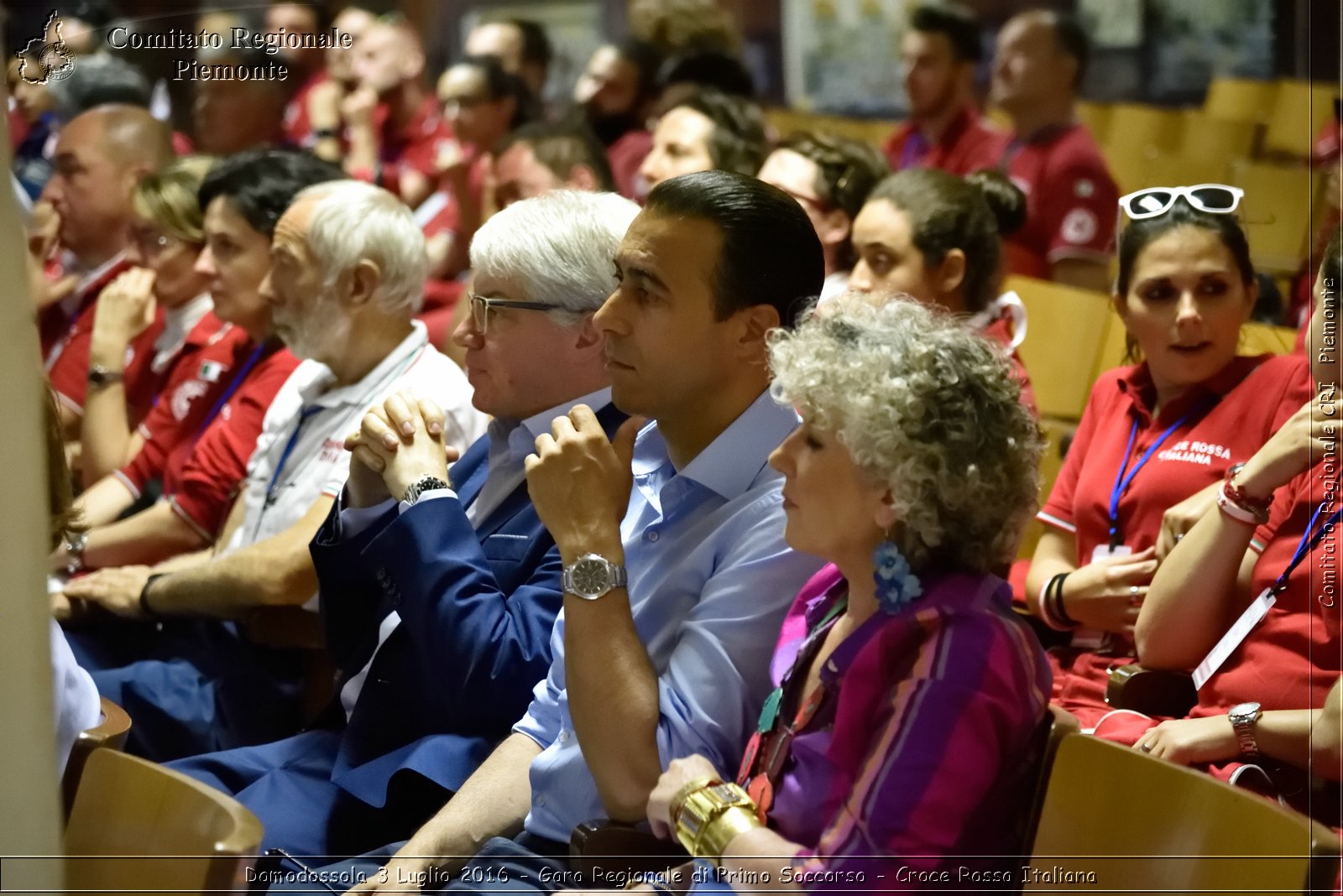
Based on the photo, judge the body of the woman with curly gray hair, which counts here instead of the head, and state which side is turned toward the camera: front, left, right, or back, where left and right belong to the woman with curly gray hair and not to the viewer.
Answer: left

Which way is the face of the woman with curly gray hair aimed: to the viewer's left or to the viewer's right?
to the viewer's left

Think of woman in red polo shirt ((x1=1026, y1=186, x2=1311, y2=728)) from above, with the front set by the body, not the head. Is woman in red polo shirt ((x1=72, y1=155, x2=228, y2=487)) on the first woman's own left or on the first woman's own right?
on the first woman's own right

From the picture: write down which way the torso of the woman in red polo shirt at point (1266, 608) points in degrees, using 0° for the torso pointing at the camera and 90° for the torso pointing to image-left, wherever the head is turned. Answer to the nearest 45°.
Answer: approximately 45°

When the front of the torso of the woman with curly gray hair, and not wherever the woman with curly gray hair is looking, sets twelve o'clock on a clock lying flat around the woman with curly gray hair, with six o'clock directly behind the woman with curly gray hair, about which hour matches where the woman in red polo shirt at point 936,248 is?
The woman in red polo shirt is roughly at 3 o'clock from the woman with curly gray hair.

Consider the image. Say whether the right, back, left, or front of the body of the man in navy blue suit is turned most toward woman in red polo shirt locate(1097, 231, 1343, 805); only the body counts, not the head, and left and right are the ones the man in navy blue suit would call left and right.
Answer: back

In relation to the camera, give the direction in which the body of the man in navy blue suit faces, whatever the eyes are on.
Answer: to the viewer's left

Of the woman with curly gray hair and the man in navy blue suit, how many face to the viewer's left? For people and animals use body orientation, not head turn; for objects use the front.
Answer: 2

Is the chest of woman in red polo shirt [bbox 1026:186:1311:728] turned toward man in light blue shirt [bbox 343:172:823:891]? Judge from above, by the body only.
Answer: yes
